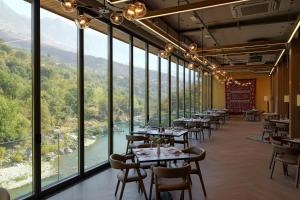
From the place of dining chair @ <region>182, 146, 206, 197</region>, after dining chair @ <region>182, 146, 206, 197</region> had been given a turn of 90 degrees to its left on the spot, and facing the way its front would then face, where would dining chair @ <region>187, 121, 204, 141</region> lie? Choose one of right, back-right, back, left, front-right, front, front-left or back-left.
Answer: back

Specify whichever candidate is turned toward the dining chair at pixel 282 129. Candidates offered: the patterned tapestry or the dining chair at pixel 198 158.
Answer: the patterned tapestry

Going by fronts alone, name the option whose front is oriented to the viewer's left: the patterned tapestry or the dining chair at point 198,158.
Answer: the dining chair

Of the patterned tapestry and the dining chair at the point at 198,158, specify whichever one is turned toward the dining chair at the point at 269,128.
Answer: the patterned tapestry

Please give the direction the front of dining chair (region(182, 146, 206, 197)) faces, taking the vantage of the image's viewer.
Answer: facing to the left of the viewer

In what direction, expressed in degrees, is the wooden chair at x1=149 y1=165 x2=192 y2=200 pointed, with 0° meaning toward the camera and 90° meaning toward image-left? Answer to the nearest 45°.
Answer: approximately 180°

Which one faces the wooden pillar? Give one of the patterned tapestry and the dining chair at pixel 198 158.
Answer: the patterned tapestry

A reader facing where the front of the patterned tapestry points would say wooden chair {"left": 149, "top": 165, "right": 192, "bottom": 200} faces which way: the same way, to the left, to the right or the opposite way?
the opposite way

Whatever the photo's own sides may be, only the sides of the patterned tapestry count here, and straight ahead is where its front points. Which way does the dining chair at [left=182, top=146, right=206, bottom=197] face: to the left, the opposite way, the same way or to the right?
to the right

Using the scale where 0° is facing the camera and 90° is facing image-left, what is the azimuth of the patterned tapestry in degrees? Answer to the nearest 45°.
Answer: approximately 0°

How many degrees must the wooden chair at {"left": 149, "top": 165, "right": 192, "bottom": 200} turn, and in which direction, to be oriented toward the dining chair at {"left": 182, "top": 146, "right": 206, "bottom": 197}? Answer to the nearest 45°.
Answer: approximately 45° to its right
